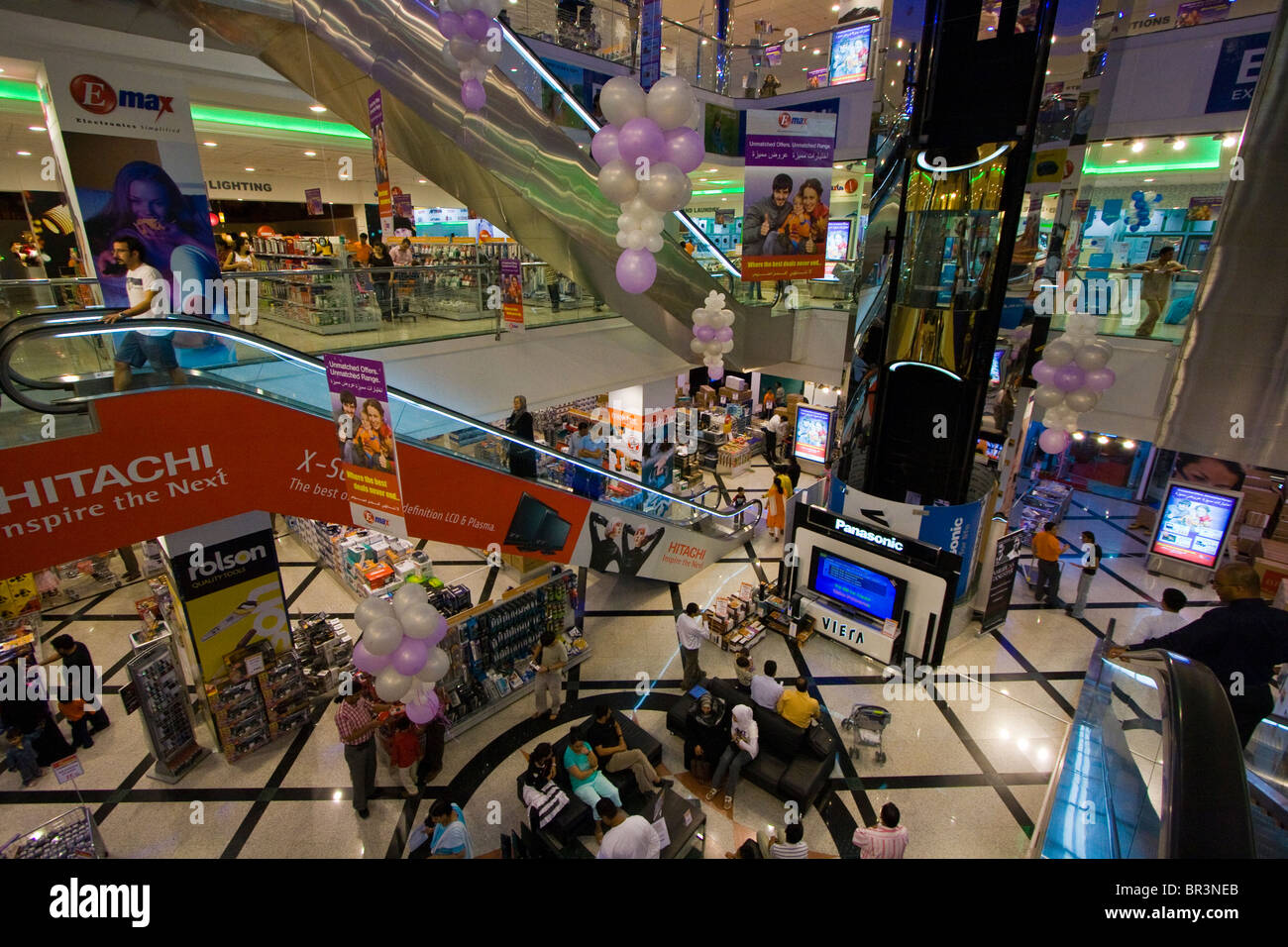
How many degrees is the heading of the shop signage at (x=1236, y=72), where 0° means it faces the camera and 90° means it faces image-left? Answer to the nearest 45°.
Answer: approximately 45°

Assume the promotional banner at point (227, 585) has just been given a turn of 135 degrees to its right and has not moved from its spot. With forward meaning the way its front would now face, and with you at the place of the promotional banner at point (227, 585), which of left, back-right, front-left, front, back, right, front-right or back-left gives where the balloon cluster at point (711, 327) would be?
back-right

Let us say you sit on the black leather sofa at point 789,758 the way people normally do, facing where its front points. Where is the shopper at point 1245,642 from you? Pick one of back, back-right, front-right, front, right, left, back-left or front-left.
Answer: back-left

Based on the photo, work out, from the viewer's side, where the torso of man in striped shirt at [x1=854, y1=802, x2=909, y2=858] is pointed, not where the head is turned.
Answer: away from the camera

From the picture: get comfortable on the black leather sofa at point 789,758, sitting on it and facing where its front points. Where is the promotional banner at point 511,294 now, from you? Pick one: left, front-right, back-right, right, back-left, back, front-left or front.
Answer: right

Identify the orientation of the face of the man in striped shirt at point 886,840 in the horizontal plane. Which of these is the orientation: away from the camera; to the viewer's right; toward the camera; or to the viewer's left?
away from the camera
